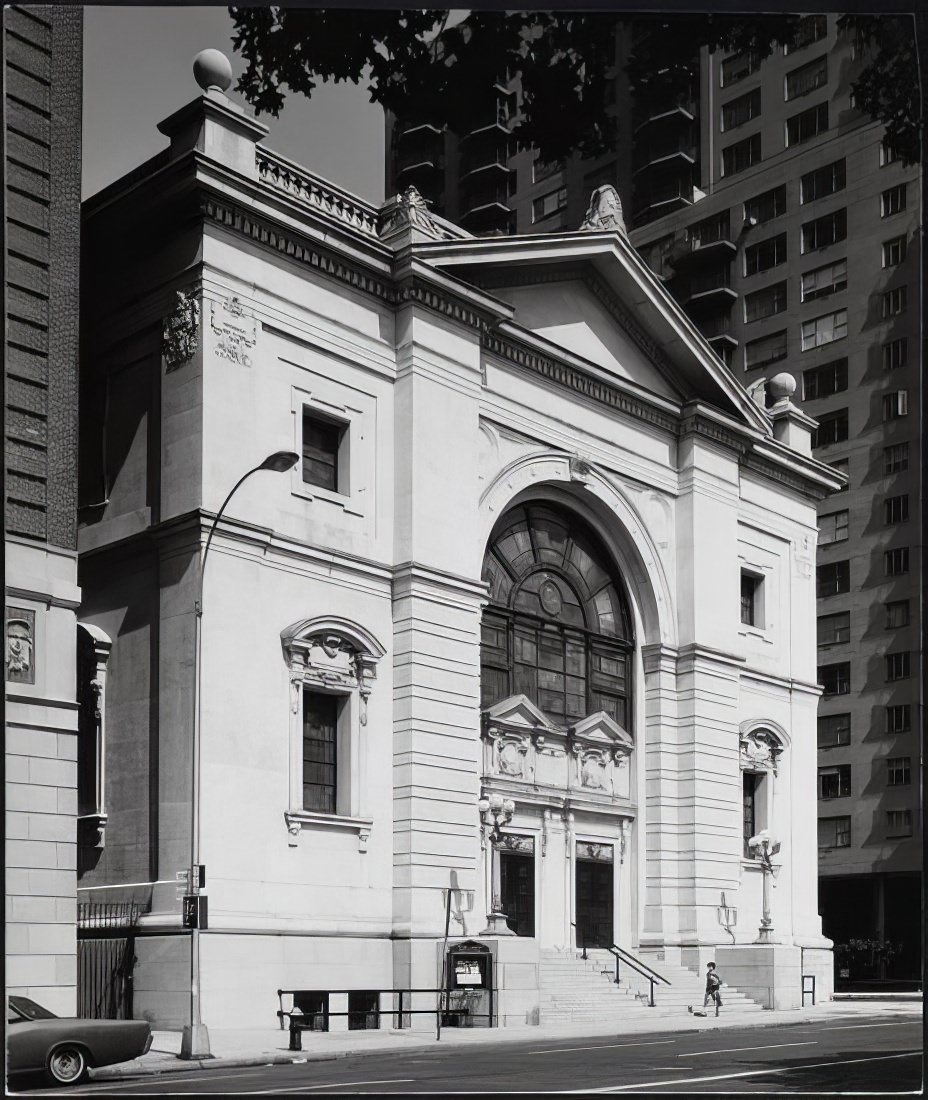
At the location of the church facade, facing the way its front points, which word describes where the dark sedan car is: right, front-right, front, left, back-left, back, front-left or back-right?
front-right

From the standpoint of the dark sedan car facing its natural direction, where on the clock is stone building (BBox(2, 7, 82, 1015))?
The stone building is roughly at 3 o'clock from the dark sedan car.

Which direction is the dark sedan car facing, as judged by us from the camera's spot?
facing to the left of the viewer

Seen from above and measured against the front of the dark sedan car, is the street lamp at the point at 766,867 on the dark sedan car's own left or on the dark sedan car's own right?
on the dark sedan car's own right

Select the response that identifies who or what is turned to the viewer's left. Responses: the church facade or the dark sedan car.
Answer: the dark sedan car

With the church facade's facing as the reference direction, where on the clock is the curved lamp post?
The curved lamp post is roughly at 2 o'clock from the church facade.

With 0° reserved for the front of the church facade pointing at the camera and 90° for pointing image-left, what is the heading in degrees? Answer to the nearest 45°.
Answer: approximately 315°

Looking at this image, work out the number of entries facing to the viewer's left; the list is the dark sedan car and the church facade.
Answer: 1
